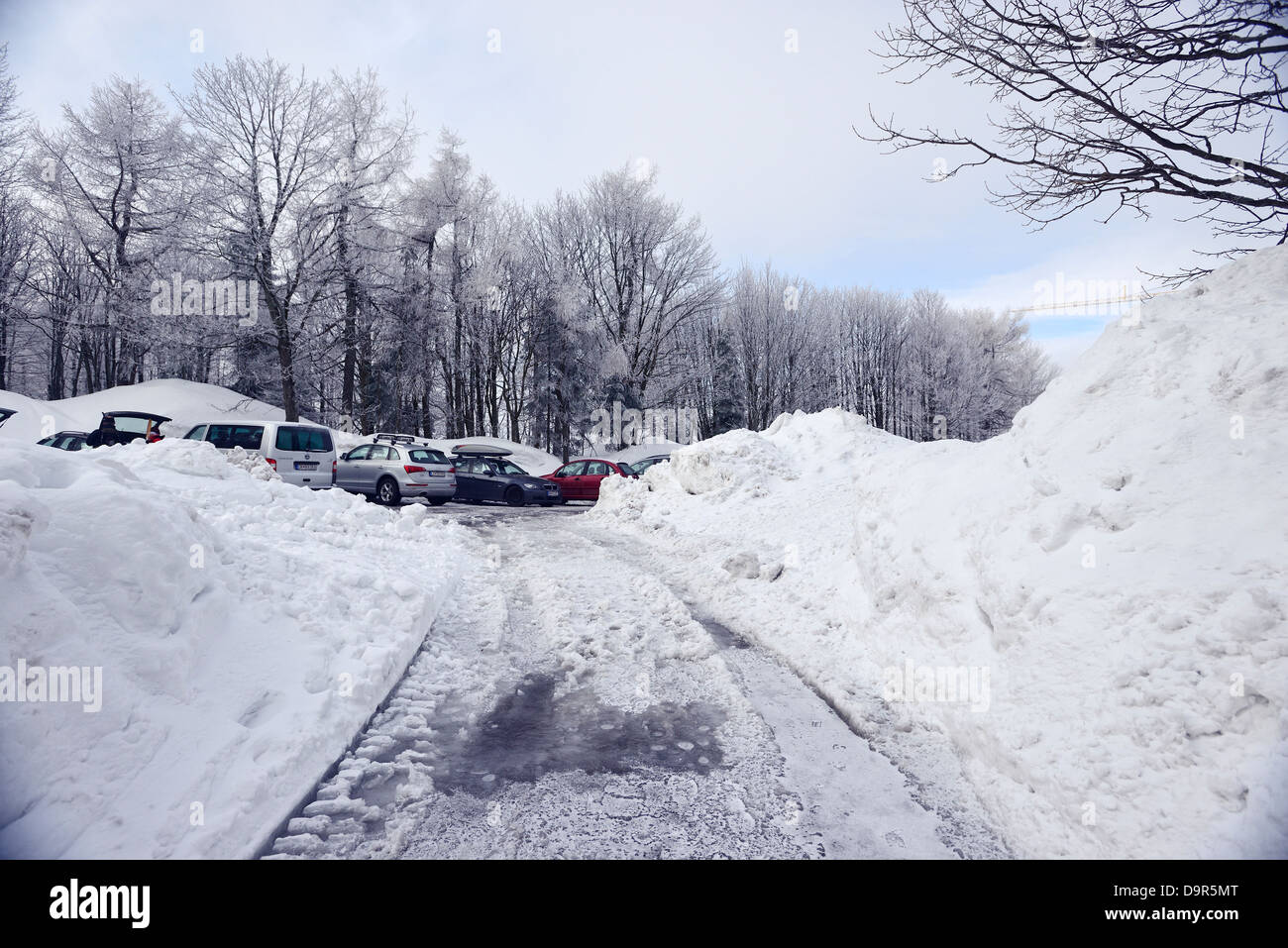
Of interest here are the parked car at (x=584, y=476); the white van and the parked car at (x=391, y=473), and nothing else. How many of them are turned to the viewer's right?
0

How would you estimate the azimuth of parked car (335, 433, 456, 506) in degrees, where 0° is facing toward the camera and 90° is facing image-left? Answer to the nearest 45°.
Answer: approximately 135°

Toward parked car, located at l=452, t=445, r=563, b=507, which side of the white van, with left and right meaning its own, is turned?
right

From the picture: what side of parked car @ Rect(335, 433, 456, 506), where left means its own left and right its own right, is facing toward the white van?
left

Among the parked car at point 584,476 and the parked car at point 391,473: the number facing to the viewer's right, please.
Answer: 0

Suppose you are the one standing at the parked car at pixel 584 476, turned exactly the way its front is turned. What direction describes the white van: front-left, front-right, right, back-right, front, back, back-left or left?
left

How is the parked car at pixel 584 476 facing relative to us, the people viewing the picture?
facing away from the viewer and to the left of the viewer

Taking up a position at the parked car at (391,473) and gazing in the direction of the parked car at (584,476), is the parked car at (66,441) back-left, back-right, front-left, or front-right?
back-left

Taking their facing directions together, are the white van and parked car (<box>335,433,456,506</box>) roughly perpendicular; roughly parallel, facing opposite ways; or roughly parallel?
roughly parallel
